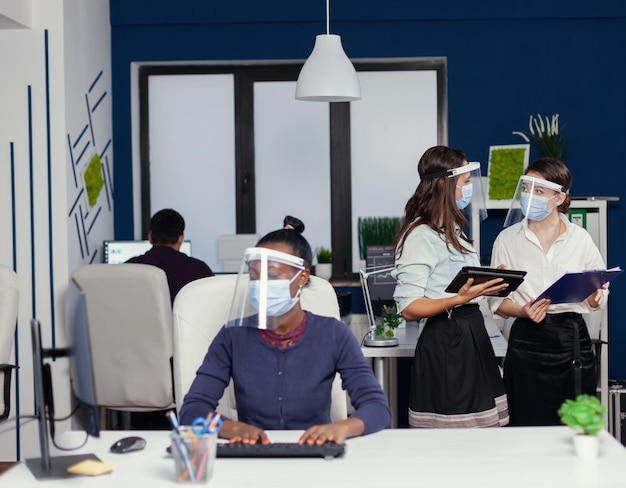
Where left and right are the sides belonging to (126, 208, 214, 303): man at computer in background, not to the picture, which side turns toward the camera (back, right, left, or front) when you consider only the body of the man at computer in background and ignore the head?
back

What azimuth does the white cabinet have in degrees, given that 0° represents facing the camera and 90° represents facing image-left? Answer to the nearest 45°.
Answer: approximately 0°

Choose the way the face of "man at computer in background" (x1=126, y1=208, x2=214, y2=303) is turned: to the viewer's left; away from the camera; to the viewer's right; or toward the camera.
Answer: away from the camera

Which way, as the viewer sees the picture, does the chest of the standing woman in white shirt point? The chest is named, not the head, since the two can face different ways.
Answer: toward the camera

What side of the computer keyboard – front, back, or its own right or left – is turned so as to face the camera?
back

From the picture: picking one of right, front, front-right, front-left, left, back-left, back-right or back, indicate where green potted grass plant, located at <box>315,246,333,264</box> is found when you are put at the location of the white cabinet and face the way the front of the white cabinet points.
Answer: right

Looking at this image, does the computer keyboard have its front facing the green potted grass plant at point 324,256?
yes

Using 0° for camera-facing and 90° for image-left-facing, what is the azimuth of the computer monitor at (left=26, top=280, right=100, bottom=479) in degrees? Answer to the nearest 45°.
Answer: approximately 270°

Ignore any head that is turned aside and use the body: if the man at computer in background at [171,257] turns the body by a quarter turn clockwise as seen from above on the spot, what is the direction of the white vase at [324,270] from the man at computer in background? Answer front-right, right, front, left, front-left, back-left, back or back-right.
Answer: front-left

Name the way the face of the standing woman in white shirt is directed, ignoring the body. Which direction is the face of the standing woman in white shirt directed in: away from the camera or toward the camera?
toward the camera

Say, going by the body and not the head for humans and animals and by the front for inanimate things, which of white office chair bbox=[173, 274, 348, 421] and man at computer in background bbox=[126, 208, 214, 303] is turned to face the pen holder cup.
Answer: the white office chair

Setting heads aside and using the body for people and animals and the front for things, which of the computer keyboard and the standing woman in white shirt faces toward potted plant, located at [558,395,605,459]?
the standing woman in white shirt

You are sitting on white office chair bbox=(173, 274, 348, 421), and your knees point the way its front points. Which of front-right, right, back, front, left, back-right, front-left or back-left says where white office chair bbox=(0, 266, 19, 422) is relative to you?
back-right

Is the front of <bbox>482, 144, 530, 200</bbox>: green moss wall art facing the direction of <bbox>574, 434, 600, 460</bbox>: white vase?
yes

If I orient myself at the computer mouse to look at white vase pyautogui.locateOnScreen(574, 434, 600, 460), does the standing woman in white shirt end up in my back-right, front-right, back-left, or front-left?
front-left

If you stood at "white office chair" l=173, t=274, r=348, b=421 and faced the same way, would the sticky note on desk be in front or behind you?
in front

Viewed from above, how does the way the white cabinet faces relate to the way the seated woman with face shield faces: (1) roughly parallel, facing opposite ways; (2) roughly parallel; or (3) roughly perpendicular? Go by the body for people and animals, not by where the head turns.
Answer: roughly parallel

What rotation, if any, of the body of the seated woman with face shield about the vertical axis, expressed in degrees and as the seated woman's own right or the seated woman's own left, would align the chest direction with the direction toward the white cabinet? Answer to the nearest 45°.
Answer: approximately 135° to the seated woman's own left
